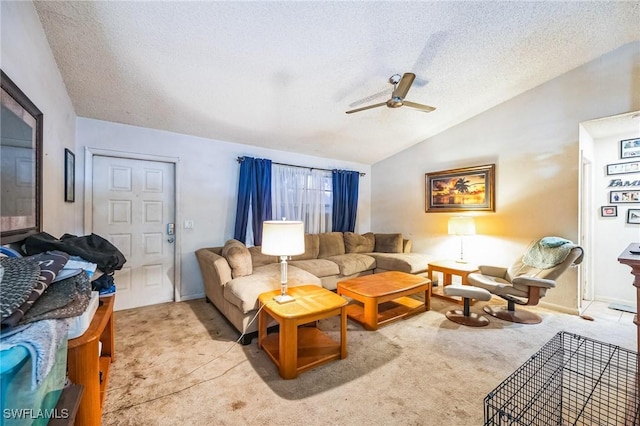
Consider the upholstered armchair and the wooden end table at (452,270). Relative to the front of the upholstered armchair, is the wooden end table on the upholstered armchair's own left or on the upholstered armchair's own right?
on the upholstered armchair's own right

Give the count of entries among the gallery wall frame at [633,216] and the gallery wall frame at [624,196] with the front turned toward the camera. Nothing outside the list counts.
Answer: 2

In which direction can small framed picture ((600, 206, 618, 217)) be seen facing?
toward the camera

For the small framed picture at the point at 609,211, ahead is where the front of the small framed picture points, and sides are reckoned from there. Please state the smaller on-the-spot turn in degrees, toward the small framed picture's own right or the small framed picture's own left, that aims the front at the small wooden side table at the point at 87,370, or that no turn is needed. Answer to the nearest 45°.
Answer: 0° — it already faces it

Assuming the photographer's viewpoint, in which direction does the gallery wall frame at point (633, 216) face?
facing the viewer

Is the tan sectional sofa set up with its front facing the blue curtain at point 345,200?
no

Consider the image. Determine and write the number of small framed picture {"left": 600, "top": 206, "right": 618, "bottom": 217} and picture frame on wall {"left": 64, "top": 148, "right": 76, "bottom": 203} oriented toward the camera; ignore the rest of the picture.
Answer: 1

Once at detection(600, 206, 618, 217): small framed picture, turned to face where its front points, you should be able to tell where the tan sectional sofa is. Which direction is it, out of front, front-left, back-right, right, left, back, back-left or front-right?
front-right

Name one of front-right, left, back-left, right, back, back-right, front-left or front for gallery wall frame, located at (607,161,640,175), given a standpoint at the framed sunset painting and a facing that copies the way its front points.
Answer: back-left

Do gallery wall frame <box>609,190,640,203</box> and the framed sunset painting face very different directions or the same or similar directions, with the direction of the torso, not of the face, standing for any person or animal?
same or similar directions

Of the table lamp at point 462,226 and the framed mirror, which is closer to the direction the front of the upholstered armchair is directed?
the framed mirror

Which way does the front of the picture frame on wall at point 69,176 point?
to the viewer's right

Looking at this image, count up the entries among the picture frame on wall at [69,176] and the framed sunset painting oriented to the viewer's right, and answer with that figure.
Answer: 1
